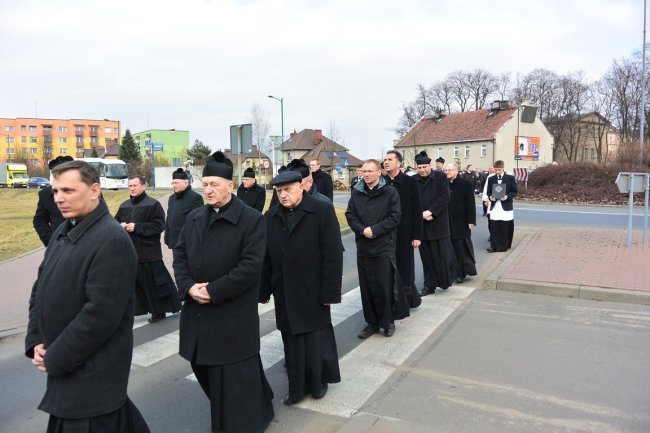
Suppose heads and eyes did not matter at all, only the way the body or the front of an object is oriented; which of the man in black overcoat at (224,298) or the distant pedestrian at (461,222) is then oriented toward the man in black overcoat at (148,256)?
the distant pedestrian

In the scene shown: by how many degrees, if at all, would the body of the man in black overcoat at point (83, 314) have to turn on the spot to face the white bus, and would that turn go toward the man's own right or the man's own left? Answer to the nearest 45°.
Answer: approximately 135° to the man's own right

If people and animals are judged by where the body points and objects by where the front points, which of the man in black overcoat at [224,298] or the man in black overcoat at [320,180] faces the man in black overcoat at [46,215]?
the man in black overcoat at [320,180]

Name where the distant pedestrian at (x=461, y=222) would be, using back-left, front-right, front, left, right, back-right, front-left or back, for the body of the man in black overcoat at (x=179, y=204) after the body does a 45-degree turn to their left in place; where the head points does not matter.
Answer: left

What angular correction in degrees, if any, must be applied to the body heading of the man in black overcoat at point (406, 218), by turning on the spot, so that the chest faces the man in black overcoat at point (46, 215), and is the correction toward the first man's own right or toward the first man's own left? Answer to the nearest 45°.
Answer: approximately 45° to the first man's own right

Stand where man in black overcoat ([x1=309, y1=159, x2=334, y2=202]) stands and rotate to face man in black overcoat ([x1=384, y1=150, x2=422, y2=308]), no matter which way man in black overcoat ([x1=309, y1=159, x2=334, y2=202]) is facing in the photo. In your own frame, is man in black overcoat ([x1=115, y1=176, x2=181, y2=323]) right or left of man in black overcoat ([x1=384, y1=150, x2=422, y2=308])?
right

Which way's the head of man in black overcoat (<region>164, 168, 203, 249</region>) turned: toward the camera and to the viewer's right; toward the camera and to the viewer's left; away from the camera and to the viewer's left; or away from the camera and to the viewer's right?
toward the camera and to the viewer's left

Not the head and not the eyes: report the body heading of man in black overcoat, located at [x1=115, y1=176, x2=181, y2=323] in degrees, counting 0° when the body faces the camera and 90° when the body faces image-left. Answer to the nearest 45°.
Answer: approximately 45°

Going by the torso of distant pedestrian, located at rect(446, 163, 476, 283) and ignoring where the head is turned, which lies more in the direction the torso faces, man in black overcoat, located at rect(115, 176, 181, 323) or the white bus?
the man in black overcoat
